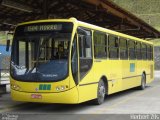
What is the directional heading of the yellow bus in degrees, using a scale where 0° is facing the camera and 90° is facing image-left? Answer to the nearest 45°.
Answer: approximately 45°
